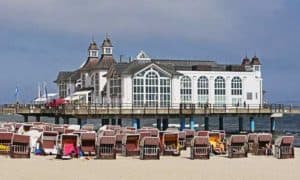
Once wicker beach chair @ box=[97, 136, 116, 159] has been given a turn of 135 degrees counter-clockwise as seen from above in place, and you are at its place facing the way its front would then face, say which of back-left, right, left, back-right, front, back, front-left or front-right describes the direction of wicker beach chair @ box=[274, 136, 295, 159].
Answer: front-right

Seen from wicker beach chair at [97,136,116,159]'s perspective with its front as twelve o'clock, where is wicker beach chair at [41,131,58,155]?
wicker beach chair at [41,131,58,155] is roughly at 4 o'clock from wicker beach chair at [97,136,116,159].

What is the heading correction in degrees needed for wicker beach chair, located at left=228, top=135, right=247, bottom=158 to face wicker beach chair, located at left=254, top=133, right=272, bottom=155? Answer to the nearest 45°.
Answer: approximately 135° to its left

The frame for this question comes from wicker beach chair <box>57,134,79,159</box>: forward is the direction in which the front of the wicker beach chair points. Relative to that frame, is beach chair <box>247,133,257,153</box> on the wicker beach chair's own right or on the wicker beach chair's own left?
on the wicker beach chair's own left

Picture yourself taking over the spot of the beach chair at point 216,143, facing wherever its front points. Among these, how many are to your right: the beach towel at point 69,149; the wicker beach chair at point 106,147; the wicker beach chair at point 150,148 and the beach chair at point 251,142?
3

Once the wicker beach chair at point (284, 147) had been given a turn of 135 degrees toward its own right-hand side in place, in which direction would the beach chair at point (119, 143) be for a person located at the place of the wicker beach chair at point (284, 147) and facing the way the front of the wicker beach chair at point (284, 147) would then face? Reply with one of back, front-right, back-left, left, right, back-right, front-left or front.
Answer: front

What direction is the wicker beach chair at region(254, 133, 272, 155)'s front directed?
toward the camera

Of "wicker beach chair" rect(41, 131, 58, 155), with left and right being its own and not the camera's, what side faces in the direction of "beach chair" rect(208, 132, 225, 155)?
left

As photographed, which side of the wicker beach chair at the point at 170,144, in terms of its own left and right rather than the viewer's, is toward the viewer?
front

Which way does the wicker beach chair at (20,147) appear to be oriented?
toward the camera

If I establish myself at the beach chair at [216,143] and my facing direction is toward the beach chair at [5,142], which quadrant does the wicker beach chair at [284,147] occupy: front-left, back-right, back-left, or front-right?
back-left

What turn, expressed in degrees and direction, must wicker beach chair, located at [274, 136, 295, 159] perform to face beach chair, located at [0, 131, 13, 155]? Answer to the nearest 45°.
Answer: approximately 135° to its right

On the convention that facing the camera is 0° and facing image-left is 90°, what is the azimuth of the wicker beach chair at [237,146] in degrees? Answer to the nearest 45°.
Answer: approximately 0°
